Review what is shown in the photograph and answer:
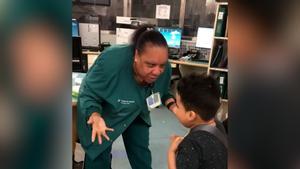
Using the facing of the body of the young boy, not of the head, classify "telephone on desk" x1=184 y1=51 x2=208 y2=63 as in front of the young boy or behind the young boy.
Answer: in front

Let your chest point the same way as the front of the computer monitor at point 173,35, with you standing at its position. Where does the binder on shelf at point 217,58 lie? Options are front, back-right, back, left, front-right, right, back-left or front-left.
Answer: front-left

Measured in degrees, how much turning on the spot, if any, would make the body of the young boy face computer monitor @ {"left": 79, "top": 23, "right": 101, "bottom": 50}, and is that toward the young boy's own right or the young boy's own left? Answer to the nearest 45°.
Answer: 0° — they already face it

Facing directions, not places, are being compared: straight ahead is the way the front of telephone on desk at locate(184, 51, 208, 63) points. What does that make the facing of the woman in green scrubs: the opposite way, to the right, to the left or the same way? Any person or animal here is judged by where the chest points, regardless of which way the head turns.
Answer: to the left

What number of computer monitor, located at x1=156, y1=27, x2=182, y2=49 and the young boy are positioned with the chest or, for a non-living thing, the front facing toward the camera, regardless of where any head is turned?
1

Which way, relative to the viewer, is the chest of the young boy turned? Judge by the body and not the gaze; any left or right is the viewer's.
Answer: facing away from the viewer and to the left of the viewer

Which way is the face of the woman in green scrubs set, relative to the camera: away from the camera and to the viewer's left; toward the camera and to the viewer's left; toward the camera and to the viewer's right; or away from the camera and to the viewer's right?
toward the camera and to the viewer's right

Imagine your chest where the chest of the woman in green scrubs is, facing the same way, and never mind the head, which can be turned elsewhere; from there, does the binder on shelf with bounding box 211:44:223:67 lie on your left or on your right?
on your left
